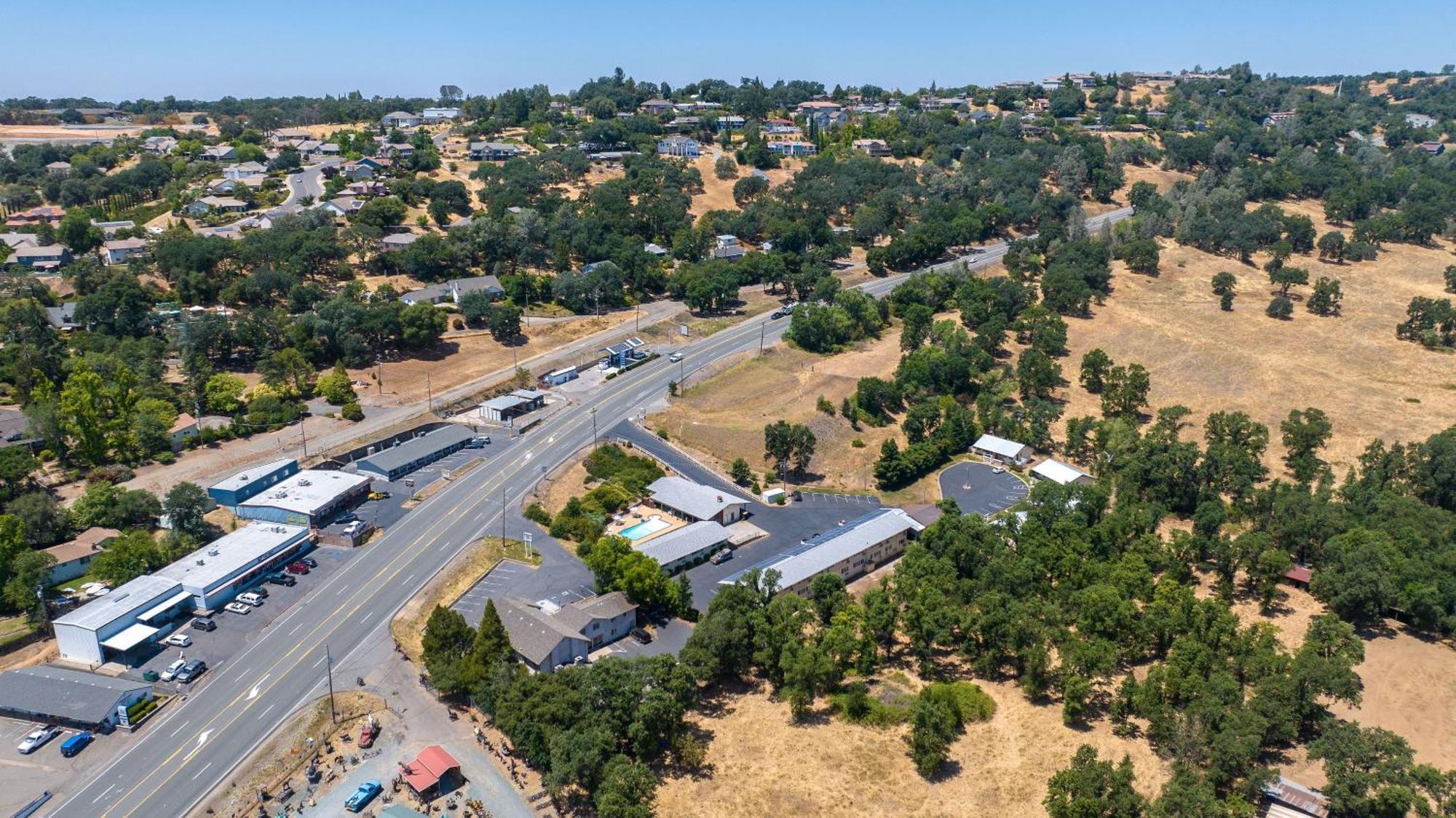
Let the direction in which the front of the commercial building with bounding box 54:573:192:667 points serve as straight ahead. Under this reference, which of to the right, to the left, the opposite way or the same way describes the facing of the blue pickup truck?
to the left

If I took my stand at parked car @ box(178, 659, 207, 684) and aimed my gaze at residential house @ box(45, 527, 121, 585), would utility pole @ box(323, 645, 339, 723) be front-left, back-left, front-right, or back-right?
back-right

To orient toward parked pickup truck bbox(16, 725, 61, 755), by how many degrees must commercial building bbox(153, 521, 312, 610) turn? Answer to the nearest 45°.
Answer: approximately 90° to its right

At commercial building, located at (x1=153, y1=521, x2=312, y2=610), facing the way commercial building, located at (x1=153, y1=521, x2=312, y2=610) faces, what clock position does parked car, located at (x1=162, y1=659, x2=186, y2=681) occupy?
The parked car is roughly at 2 o'clock from the commercial building.

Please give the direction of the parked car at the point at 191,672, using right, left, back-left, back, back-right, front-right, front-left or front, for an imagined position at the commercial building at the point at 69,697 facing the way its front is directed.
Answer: front-left

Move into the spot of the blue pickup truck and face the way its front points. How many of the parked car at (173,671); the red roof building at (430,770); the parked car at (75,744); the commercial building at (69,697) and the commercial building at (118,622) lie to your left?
4

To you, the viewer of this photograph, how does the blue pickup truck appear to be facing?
facing away from the viewer and to the right of the viewer

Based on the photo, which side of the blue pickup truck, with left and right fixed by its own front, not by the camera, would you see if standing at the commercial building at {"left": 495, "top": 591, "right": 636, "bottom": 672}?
front

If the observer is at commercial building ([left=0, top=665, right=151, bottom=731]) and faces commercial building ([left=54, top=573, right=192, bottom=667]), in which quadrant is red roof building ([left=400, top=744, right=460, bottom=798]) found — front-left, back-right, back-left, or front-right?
back-right

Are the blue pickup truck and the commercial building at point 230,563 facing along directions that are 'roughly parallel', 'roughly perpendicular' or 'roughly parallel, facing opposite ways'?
roughly perpendicular

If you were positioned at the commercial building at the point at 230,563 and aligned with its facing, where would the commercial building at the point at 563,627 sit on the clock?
The commercial building at the point at 563,627 is roughly at 12 o'clock from the commercial building at the point at 230,563.
